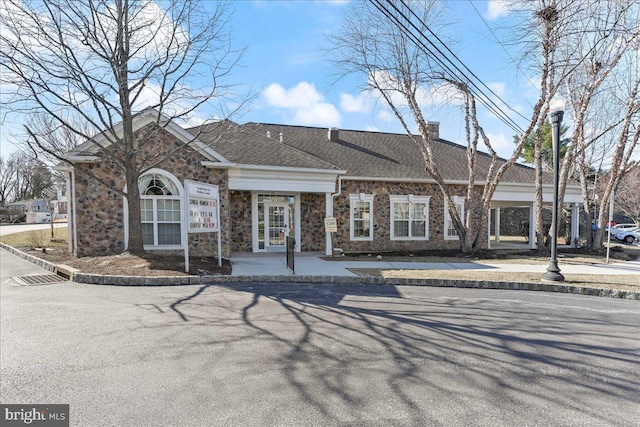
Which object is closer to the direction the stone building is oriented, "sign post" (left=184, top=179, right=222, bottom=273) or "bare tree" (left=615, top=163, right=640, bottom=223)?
the sign post

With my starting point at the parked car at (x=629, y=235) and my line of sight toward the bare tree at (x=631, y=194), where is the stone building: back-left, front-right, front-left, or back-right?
back-left

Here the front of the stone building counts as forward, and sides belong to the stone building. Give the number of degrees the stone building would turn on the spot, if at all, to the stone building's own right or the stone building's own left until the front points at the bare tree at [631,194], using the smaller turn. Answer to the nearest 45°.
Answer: approximately 135° to the stone building's own left

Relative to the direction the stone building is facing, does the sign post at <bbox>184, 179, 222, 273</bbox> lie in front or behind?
in front

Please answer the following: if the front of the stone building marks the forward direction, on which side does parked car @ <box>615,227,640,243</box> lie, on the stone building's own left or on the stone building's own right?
on the stone building's own left

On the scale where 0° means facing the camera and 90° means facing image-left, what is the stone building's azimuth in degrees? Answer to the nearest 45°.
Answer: approximately 0°
